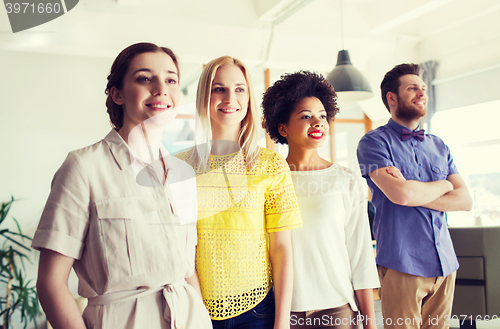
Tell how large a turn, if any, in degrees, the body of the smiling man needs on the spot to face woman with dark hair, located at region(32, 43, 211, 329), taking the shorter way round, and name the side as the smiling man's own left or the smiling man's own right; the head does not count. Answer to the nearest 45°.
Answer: approximately 90° to the smiling man's own right

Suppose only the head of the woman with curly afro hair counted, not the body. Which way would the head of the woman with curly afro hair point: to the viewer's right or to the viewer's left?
to the viewer's right

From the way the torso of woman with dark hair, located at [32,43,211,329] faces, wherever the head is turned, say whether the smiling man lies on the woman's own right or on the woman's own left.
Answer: on the woman's own left

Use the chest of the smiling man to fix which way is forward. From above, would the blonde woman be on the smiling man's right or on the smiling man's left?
on the smiling man's right

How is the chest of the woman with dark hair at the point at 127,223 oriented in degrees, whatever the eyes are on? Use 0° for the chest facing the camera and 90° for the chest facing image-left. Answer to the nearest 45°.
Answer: approximately 315°

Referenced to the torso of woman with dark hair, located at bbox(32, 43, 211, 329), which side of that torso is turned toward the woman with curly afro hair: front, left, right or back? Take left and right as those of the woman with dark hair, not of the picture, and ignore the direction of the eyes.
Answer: left

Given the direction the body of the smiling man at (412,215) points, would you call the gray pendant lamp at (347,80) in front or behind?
behind

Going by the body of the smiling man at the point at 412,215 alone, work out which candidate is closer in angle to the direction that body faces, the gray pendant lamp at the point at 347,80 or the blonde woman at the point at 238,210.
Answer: the blonde woman
